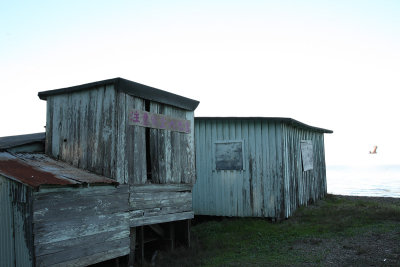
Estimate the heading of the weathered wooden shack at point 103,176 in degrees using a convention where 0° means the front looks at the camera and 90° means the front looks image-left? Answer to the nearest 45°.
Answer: approximately 315°

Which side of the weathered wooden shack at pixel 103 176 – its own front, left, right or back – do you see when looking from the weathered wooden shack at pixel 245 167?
left
